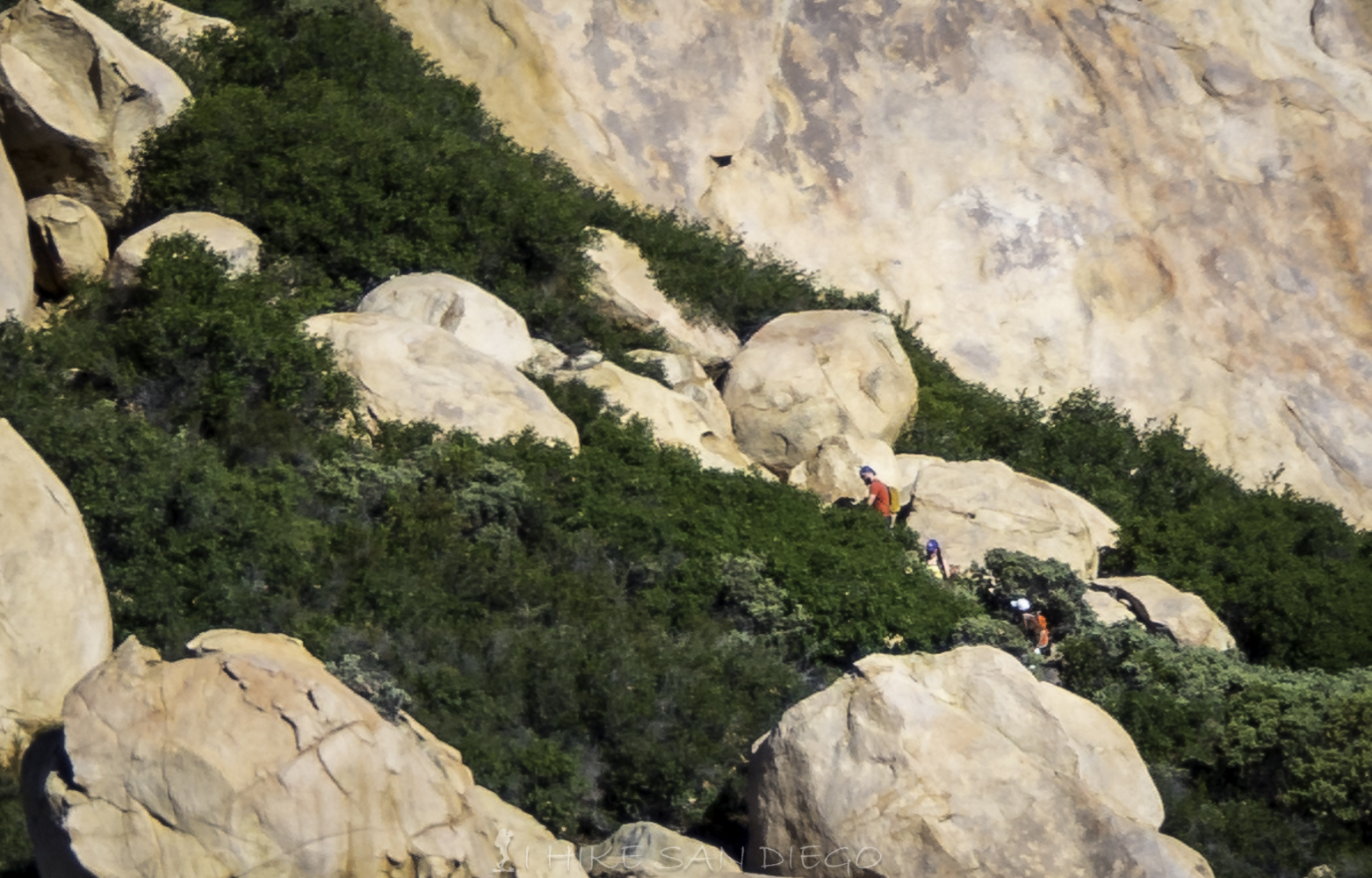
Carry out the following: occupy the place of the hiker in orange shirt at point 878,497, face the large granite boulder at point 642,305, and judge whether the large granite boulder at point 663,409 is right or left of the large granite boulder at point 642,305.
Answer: left

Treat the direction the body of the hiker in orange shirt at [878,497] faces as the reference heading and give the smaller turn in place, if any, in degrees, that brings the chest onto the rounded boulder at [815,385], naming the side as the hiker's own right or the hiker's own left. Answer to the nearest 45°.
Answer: approximately 45° to the hiker's own right

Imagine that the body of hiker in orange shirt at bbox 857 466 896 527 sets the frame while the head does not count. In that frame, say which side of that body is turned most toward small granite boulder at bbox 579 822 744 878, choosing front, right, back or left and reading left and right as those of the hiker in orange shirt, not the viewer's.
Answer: left

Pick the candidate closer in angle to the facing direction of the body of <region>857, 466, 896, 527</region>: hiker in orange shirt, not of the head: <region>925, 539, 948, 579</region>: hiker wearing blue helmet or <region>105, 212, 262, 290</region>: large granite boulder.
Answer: the large granite boulder

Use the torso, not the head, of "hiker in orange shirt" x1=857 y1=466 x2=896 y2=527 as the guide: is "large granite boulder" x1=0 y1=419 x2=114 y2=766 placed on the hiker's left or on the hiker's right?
on the hiker's left

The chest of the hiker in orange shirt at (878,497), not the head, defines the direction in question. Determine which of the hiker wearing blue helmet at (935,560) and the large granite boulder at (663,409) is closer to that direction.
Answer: the large granite boulder

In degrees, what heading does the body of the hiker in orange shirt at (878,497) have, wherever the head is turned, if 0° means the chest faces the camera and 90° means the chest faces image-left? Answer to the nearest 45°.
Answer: approximately 90°

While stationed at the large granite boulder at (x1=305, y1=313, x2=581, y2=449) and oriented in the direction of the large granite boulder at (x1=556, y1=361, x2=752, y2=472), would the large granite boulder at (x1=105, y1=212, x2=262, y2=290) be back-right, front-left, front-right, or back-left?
back-left

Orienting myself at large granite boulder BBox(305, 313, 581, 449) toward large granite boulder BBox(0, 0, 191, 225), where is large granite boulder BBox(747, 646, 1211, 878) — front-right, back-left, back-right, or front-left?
back-left

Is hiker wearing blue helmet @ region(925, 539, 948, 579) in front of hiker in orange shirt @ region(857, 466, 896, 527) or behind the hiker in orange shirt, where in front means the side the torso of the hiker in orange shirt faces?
behind

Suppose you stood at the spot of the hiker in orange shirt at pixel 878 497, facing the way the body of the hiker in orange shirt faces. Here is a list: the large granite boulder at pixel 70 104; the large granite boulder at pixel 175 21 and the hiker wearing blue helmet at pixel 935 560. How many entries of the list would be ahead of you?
2

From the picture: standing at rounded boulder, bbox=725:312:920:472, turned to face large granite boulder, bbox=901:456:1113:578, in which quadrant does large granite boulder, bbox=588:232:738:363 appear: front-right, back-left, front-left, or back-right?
back-right

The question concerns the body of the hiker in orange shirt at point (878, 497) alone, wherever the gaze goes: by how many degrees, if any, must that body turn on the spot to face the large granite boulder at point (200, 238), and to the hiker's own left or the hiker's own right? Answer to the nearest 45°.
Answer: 0° — they already face it
